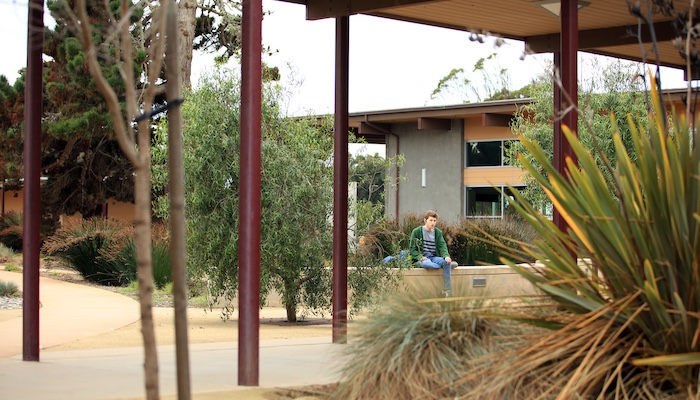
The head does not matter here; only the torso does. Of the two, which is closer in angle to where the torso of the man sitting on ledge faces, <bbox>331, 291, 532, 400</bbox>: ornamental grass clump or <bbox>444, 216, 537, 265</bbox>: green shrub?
the ornamental grass clump

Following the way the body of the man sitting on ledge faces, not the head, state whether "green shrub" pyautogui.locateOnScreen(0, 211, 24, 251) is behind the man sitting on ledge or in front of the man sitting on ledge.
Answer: behind

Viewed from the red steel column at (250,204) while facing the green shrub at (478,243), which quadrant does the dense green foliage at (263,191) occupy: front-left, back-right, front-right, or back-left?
front-left

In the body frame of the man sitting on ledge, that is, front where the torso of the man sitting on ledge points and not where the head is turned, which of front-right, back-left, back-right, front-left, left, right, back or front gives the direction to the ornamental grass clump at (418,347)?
front-right

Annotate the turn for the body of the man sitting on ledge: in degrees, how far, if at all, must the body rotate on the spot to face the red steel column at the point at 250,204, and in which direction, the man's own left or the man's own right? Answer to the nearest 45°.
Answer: approximately 45° to the man's own right

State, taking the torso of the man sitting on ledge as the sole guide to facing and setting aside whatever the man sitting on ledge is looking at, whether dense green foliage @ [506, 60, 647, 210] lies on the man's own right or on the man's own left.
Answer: on the man's own left

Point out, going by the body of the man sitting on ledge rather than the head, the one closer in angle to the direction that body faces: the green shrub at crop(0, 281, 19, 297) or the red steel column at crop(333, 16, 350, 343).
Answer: the red steel column

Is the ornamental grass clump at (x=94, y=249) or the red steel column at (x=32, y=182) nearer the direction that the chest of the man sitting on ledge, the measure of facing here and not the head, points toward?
the red steel column

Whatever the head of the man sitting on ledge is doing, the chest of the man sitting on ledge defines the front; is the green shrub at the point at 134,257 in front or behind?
behind

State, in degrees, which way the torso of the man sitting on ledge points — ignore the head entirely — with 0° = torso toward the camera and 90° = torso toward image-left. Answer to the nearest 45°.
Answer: approximately 315°

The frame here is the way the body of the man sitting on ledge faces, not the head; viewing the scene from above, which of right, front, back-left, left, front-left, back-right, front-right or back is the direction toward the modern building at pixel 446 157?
back-left
